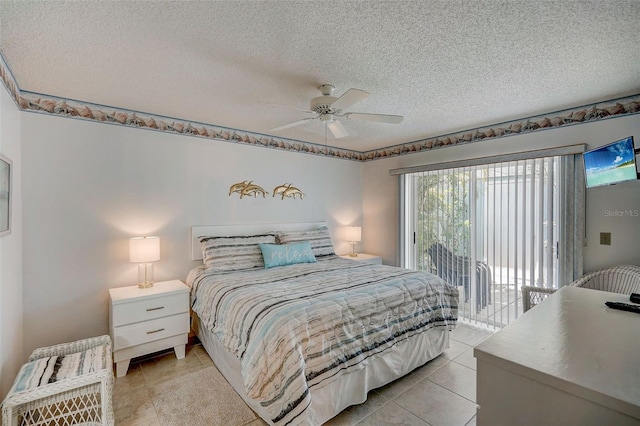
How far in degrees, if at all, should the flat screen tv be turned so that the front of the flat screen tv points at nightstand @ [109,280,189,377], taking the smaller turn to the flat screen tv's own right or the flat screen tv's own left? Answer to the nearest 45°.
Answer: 0° — it already faces it

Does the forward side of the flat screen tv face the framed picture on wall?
yes

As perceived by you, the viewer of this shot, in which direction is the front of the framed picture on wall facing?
facing to the right of the viewer

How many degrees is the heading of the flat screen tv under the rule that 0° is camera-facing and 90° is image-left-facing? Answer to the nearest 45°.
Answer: approximately 45°

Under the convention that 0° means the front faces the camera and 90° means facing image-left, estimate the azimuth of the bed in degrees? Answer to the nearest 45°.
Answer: approximately 315°

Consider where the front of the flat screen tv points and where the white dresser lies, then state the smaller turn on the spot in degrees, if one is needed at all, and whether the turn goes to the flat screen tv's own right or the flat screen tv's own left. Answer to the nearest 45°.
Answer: approximately 45° to the flat screen tv's own left

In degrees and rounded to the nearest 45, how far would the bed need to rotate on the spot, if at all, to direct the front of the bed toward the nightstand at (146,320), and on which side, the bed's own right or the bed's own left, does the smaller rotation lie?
approximately 135° to the bed's own right

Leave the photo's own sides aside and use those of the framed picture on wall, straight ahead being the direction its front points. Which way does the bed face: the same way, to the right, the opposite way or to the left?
to the right

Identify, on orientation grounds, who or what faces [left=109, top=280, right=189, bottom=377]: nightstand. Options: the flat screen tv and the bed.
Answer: the flat screen tv

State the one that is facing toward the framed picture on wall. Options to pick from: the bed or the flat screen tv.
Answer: the flat screen tv

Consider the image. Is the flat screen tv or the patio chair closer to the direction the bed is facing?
the flat screen tv
